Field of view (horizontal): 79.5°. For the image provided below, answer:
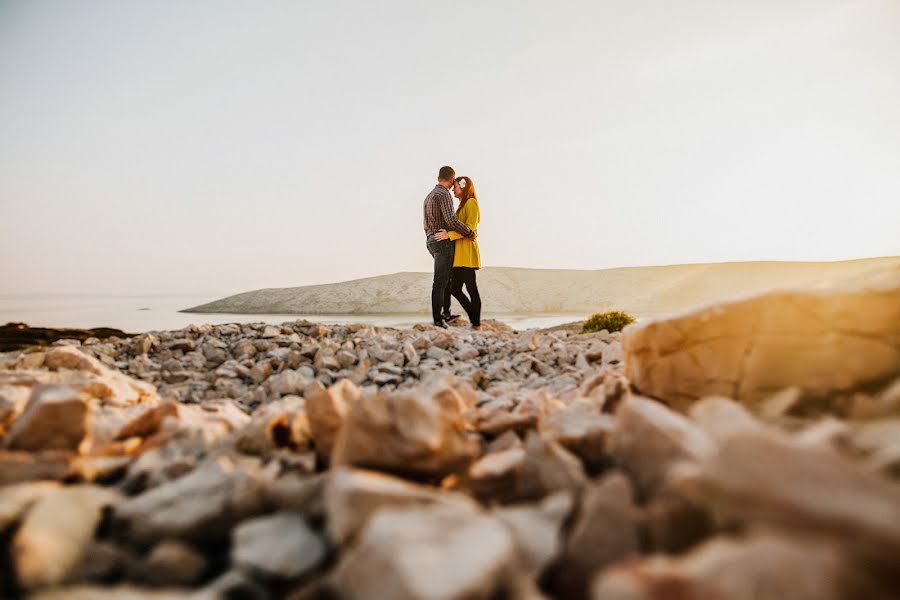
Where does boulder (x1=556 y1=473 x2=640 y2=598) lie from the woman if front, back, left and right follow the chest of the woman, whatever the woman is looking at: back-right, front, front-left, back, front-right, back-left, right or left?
left

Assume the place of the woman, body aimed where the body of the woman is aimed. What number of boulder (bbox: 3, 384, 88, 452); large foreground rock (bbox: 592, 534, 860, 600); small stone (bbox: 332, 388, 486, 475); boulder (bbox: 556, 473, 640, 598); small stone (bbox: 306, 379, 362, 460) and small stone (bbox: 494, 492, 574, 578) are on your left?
6

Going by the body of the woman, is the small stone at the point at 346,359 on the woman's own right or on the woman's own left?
on the woman's own left

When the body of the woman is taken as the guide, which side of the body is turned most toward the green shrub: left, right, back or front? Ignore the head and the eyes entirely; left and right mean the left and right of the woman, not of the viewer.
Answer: back

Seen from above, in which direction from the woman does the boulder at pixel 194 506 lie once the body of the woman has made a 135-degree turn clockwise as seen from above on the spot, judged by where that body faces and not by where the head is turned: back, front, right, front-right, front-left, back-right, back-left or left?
back-right

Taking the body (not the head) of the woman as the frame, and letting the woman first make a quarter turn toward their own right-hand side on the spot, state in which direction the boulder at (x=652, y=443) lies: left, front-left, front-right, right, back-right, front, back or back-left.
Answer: back

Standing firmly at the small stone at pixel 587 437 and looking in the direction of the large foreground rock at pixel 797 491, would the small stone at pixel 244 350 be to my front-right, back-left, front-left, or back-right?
back-right

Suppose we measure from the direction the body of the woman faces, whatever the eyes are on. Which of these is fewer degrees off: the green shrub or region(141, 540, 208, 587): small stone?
the small stone

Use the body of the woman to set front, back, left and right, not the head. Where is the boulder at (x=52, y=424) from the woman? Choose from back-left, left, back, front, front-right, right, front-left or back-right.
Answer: left

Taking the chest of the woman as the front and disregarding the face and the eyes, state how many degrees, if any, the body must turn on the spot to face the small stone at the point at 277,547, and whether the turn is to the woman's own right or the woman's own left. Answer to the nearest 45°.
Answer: approximately 90° to the woman's own left

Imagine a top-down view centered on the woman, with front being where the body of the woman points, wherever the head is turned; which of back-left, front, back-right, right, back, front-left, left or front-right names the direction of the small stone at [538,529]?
left

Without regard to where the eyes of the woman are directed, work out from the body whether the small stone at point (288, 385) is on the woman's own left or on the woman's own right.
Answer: on the woman's own left

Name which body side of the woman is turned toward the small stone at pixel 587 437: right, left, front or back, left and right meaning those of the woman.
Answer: left

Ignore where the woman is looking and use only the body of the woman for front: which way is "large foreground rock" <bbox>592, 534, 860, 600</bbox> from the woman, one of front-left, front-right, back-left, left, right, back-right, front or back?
left

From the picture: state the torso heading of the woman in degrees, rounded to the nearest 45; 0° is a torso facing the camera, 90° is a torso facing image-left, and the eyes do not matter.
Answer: approximately 90°

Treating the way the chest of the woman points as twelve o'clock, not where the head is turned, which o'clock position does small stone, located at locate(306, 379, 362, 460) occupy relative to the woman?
The small stone is roughly at 9 o'clock from the woman.

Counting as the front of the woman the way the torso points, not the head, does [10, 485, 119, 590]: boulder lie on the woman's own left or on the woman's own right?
on the woman's own left
